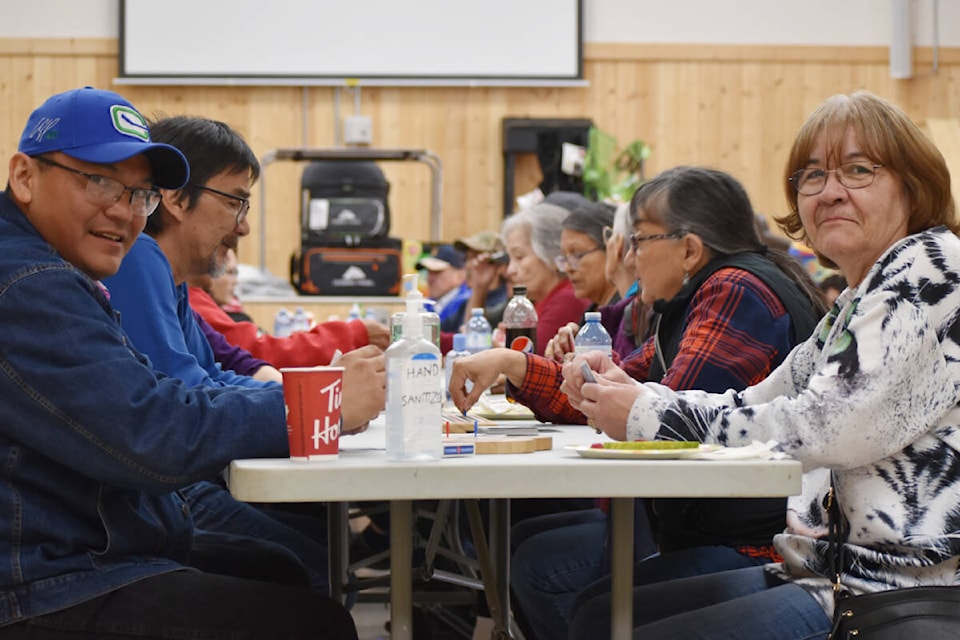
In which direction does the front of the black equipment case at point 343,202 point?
toward the camera

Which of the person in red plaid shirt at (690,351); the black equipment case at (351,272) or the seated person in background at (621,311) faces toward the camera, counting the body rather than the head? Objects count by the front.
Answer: the black equipment case

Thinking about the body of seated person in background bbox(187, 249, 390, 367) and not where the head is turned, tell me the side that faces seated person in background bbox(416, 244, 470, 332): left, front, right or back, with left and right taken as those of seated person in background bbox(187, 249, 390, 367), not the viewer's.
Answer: left

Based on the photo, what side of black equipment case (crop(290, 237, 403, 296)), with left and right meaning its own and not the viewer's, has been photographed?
front

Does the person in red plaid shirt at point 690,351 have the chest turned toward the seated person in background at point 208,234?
yes

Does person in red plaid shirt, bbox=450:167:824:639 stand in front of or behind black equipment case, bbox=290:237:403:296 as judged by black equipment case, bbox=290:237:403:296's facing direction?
in front

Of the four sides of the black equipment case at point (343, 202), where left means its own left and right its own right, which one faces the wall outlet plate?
back

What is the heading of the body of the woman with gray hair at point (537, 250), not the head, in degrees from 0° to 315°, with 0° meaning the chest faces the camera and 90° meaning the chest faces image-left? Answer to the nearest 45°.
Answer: approximately 90°

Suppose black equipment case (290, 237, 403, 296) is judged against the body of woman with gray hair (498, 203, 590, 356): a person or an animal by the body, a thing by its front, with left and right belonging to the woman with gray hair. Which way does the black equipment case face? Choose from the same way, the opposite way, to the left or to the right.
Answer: to the left

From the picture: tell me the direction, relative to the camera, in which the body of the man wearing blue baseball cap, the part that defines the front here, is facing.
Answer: to the viewer's right

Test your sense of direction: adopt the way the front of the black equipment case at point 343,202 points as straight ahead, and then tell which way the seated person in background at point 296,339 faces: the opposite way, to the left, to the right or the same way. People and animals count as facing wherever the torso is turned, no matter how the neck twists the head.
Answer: to the left

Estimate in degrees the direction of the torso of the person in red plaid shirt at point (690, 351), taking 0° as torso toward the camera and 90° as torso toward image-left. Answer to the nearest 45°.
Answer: approximately 90°

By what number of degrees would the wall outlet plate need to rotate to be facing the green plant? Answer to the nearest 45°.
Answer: approximately 45° to its left

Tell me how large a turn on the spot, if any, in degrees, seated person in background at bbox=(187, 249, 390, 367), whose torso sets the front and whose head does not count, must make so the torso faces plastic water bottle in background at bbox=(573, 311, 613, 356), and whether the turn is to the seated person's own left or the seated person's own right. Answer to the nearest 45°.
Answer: approximately 45° to the seated person's own right
